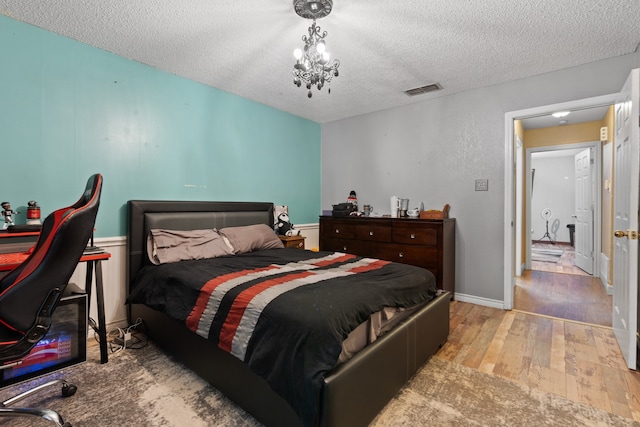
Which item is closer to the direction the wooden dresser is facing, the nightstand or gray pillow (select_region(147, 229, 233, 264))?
the gray pillow

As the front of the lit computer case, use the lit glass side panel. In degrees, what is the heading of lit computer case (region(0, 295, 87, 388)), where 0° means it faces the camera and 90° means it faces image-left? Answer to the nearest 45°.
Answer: approximately 315°

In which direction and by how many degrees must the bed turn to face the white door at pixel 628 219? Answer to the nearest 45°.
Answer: approximately 45° to its left

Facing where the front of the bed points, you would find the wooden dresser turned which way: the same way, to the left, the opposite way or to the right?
to the right

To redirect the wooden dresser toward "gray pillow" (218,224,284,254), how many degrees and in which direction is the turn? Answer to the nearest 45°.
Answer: approximately 45° to its right

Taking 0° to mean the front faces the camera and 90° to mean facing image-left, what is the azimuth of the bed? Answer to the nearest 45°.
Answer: approximately 315°

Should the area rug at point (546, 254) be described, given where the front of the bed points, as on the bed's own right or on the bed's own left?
on the bed's own left

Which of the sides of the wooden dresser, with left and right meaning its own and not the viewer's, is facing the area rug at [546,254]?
back
